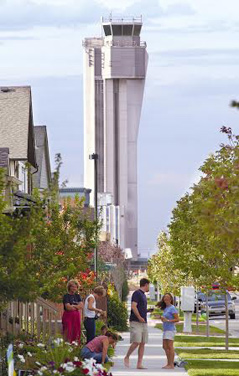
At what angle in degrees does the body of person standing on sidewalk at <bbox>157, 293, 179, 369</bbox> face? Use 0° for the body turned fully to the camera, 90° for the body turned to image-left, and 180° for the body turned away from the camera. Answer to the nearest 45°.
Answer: approximately 45°

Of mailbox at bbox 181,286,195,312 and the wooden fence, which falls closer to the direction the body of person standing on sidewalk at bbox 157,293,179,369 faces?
the wooden fence

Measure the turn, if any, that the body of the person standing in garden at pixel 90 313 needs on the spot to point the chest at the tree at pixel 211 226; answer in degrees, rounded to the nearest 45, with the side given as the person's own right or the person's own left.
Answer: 0° — they already face it

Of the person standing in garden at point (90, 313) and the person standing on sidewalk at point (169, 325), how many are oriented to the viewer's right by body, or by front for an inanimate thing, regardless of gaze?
1

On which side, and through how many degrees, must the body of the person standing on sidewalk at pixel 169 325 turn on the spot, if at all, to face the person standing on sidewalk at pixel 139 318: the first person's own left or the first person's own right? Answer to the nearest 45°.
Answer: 0° — they already face them

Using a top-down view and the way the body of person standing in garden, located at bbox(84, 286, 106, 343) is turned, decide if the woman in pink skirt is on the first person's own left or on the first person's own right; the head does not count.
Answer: on the first person's own right

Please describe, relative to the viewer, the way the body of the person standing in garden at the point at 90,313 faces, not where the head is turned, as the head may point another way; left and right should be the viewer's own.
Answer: facing to the right of the viewer
